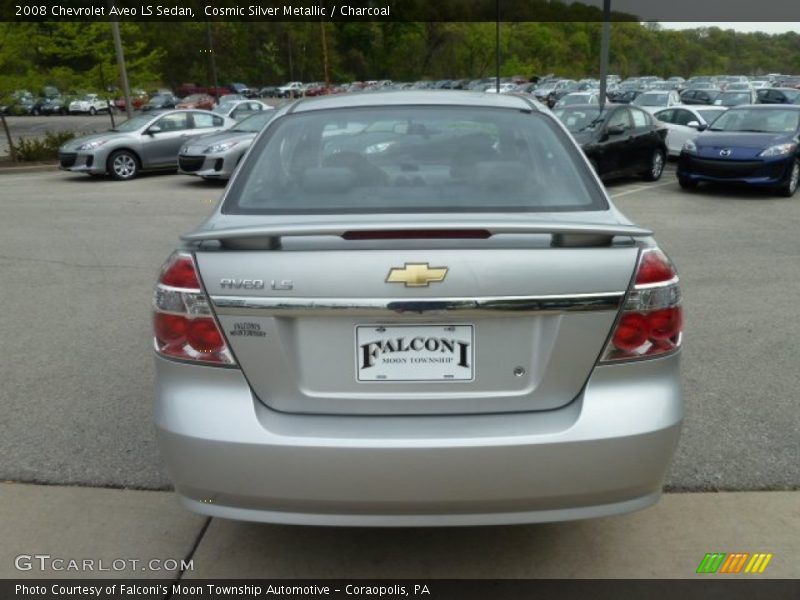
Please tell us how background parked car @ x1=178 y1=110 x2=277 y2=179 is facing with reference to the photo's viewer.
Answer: facing the viewer and to the left of the viewer

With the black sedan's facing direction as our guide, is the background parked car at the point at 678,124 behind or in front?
behind

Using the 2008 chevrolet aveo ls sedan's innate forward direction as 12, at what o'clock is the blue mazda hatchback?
The blue mazda hatchback is roughly at 1 o'clock from the 2008 chevrolet aveo ls sedan.

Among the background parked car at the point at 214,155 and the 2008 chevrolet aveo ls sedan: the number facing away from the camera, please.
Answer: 1

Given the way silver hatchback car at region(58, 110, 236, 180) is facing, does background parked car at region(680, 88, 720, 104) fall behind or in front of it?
behind

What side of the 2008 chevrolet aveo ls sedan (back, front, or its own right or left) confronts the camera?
back

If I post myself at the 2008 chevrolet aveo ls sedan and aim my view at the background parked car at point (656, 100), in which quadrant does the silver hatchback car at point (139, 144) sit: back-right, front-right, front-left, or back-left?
front-left

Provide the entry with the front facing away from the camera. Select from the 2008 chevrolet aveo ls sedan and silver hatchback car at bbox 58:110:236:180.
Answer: the 2008 chevrolet aveo ls sedan

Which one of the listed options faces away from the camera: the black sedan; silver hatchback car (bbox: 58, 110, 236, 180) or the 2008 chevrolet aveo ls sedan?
the 2008 chevrolet aveo ls sedan

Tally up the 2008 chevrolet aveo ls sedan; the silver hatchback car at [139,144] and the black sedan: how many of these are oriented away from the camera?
1

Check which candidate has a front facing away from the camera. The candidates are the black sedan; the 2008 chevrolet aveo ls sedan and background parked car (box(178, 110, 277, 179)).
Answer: the 2008 chevrolet aveo ls sedan

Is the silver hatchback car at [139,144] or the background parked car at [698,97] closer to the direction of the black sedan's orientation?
the silver hatchback car

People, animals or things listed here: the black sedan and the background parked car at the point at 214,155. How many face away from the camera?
0

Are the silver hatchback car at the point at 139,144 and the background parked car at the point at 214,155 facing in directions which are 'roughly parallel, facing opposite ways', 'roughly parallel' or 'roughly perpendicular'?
roughly parallel
